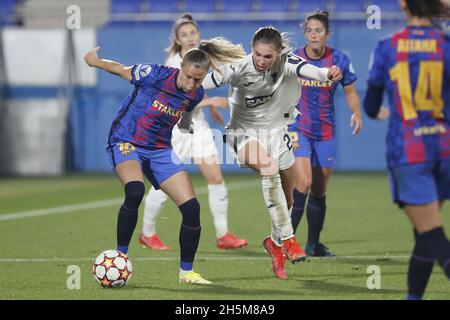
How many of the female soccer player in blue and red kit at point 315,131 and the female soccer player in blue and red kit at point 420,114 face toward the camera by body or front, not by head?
1

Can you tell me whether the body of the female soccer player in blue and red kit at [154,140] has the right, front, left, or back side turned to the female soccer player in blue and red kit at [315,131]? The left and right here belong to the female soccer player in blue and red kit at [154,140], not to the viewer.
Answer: left

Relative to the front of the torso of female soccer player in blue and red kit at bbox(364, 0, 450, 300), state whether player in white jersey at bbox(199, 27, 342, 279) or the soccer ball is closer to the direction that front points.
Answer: the player in white jersey

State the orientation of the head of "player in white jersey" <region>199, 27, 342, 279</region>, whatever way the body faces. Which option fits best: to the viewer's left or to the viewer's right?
to the viewer's left

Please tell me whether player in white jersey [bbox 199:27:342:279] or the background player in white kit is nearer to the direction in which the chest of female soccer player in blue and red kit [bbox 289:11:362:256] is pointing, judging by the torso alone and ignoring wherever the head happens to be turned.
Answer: the player in white jersey

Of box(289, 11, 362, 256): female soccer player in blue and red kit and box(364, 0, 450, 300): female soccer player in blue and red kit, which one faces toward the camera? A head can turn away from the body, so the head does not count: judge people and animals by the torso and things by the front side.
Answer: box(289, 11, 362, 256): female soccer player in blue and red kit

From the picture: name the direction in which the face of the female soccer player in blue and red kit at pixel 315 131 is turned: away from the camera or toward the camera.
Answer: toward the camera

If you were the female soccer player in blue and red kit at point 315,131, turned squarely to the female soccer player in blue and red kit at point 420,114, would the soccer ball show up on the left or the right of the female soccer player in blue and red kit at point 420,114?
right

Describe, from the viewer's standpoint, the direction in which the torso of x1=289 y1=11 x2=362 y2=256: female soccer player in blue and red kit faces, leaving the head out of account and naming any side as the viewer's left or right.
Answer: facing the viewer

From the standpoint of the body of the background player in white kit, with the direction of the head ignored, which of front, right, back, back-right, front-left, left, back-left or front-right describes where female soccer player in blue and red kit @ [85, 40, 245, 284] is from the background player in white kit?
front-right

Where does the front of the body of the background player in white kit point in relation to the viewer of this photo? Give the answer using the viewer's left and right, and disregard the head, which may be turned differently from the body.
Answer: facing the viewer and to the right of the viewer

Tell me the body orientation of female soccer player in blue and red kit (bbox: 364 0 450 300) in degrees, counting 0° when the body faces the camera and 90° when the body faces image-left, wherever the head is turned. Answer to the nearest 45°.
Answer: approximately 180°

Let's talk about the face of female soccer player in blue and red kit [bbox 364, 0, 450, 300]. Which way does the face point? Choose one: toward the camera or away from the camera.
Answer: away from the camera
